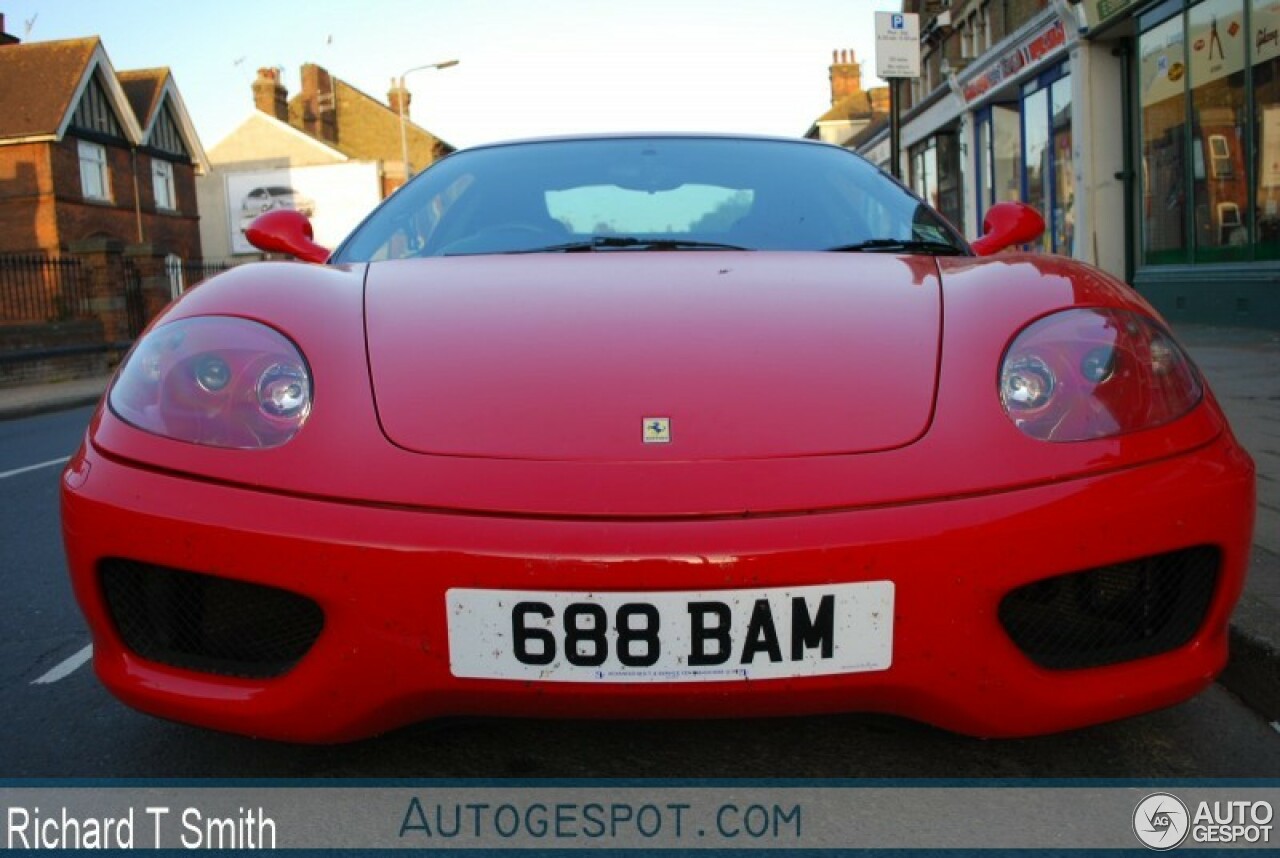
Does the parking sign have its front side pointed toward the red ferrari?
yes

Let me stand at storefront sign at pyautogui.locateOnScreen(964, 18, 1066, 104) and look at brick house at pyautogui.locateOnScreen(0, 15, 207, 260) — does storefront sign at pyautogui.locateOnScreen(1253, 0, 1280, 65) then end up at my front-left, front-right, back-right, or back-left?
back-left

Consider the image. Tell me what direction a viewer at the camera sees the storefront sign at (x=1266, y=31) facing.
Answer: facing the viewer and to the left of the viewer

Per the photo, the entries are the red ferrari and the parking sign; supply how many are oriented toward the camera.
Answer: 2

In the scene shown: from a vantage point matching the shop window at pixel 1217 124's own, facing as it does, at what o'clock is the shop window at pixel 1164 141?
the shop window at pixel 1164 141 is roughly at 4 o'clock from the shop window at pixel 1217 124.

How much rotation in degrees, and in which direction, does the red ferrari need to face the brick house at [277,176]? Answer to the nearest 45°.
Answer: approximately 180°

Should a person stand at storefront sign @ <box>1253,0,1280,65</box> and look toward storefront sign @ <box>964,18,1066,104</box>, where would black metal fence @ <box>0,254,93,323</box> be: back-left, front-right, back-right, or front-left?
front-left

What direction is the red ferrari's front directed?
toward the camera

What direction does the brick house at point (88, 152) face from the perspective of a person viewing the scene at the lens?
facing the viewer and to the right of the viewer
